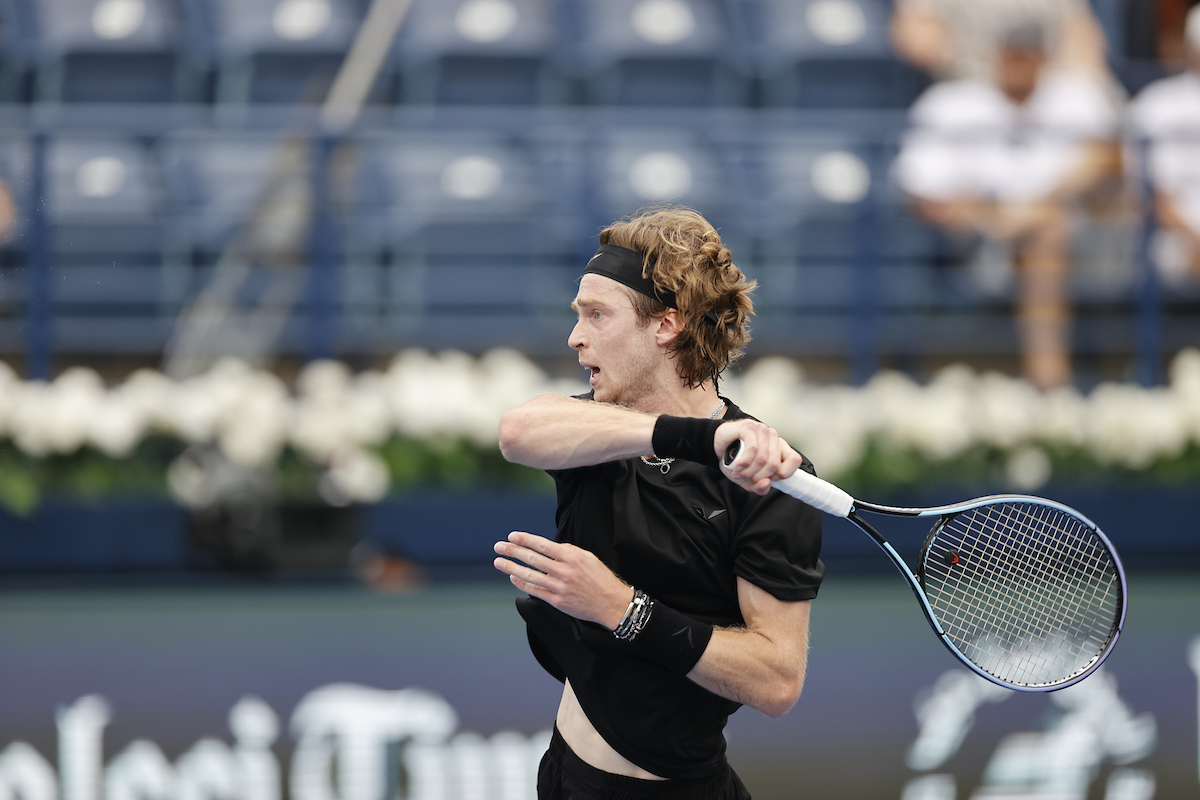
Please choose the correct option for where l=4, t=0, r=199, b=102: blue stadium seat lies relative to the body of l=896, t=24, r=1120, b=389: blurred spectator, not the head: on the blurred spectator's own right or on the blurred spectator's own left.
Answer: on the blurred spectator's own right

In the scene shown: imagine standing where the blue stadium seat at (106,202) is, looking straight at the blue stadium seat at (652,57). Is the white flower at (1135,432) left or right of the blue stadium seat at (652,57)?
right

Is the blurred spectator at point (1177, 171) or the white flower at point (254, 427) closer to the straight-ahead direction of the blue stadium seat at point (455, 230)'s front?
the white flower

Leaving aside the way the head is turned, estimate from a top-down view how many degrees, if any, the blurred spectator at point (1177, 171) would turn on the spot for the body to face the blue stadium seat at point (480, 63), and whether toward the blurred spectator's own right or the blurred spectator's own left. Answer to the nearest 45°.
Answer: approximately 90° to the blurred spectator's own right

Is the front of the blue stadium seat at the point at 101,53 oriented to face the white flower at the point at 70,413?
yes

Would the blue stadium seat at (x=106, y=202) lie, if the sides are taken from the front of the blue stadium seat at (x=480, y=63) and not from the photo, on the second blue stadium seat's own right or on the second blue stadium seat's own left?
on the second blue stadium seat's own right

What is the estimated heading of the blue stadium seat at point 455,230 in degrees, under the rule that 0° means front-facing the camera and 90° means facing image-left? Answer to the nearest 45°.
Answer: approximately 0°
